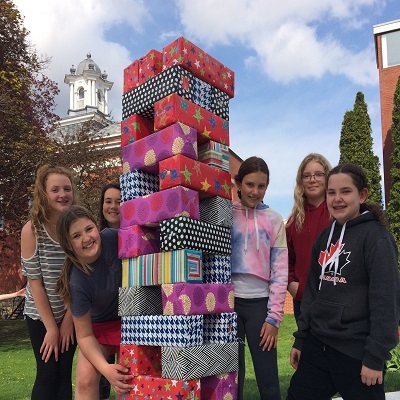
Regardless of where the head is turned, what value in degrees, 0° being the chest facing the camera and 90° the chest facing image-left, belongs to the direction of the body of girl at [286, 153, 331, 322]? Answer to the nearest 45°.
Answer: approximately 0°

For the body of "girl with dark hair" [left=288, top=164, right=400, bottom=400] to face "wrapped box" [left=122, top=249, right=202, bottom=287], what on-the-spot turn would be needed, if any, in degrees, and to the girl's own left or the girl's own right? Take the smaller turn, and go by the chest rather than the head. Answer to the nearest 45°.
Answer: approximately 45° to the girl's own right
